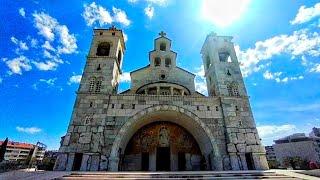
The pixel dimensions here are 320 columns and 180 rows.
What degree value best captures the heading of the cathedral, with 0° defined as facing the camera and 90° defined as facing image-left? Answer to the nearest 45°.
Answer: approximately 0°
